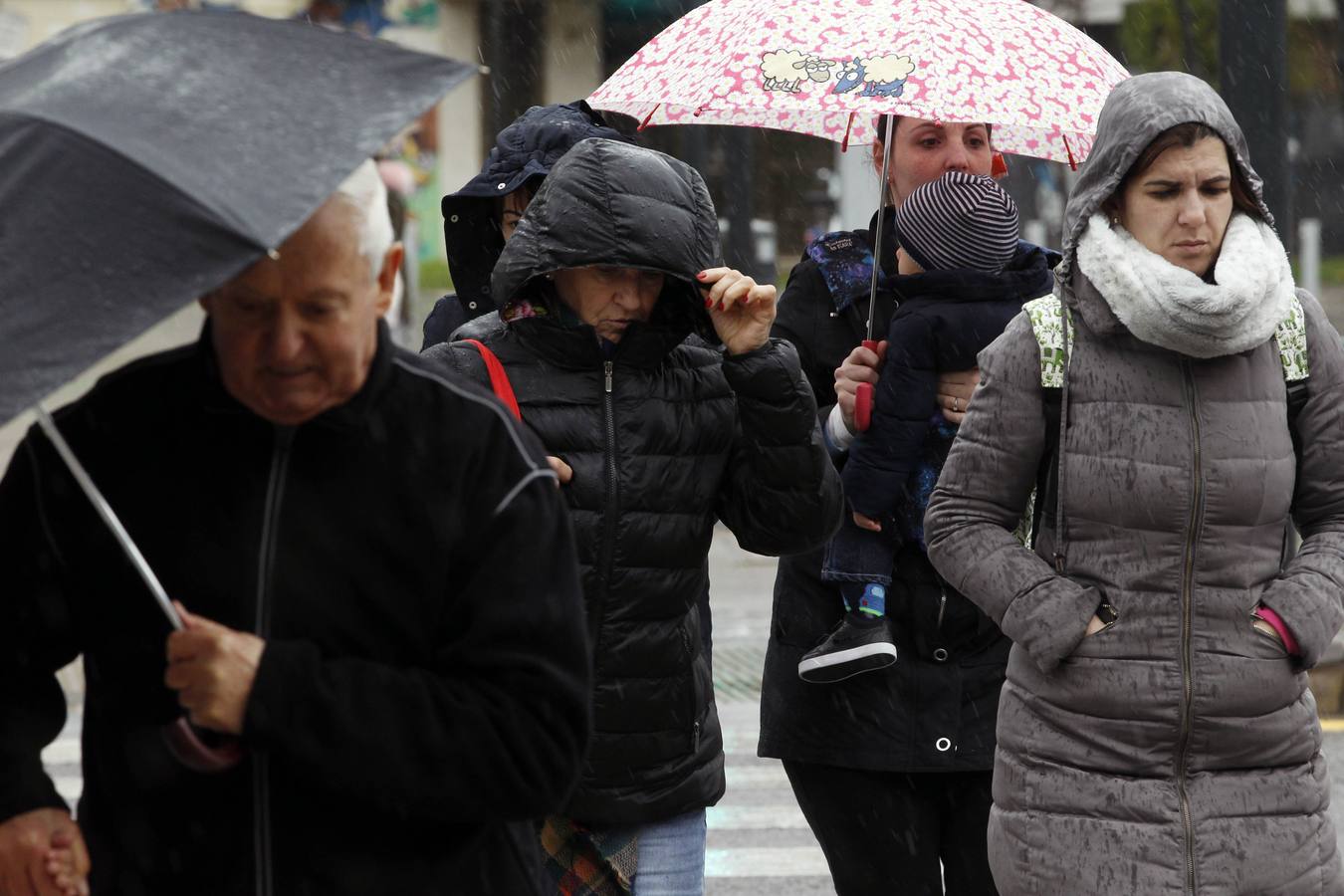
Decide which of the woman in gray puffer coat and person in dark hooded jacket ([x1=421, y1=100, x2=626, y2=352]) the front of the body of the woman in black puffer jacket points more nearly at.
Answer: the woman in gray puffer coat

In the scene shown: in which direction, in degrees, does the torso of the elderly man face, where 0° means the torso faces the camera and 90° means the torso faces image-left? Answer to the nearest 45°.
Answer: approximately 0°

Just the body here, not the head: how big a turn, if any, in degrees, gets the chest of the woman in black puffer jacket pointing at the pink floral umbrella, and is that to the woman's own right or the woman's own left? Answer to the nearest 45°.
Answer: approximately 135° to the woman's own left

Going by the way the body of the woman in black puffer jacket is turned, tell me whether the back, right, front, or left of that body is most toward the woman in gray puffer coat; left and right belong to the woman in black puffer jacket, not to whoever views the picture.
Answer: left

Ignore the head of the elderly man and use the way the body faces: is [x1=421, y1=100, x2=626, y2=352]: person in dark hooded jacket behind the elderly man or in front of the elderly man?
behind

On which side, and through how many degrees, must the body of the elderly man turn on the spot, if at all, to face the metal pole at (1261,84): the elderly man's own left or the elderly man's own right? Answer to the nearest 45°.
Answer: approximately 135° to the elderly man's own left

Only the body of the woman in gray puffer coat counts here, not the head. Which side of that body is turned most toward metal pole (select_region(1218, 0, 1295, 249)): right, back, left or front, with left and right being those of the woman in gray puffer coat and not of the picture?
back
